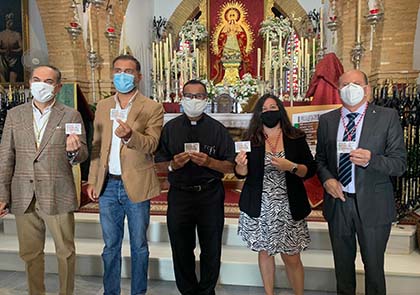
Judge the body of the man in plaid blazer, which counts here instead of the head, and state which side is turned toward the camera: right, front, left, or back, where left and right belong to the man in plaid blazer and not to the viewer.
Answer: front

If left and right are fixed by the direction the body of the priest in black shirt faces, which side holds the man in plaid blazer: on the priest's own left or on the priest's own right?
on the priest's own right

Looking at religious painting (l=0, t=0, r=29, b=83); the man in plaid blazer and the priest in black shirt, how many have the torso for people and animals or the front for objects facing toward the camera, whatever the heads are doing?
3

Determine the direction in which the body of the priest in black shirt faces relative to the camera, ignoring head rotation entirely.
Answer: toward the camera

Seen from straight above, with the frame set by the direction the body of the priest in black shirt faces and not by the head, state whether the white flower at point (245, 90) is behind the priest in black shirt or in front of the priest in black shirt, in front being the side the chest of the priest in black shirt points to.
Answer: behind

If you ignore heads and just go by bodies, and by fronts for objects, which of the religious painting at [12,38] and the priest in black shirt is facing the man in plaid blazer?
the religious painting

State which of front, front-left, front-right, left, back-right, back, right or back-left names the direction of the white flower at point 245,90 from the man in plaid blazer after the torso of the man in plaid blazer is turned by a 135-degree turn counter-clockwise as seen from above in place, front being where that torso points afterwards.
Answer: front

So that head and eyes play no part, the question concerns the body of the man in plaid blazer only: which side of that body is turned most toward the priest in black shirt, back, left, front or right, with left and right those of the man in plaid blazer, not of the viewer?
left

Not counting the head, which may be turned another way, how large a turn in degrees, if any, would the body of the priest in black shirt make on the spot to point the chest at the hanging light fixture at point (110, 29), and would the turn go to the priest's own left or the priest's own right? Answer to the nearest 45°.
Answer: approximately 180°
